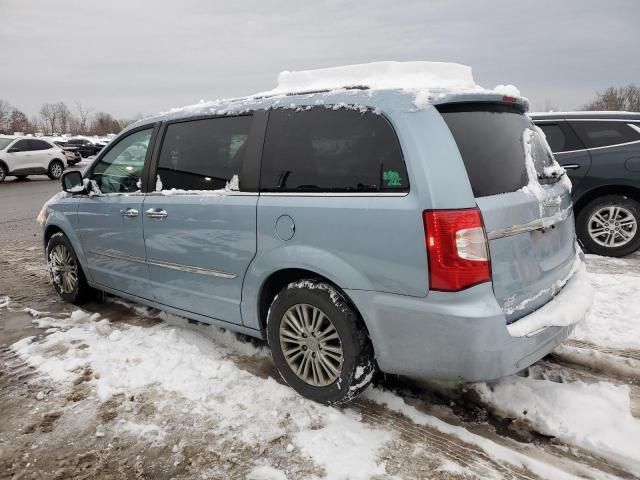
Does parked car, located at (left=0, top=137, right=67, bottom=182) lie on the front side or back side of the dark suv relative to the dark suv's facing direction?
on the front side

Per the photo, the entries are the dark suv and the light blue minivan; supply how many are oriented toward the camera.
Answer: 0

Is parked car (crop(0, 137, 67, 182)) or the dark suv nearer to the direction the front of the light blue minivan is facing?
the parked car

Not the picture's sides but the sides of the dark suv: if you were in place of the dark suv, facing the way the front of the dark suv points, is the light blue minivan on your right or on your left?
on your left

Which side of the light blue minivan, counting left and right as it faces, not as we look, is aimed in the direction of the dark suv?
right

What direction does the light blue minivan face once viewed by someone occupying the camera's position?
facing away from the viewer and to the left of the viewer

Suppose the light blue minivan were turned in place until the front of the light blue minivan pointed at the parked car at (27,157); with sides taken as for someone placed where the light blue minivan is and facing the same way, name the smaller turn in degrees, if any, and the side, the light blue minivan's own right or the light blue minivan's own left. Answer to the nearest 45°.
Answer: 0° — it already faces it

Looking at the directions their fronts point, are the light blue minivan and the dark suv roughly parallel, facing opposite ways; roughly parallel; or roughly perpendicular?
roughly parallel

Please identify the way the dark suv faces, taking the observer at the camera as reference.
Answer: facing to the left of the viewer

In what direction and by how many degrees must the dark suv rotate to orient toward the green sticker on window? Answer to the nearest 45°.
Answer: approximately 90° to its left
